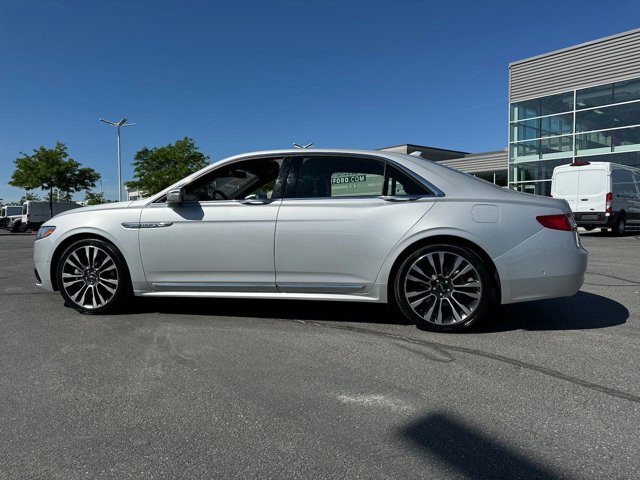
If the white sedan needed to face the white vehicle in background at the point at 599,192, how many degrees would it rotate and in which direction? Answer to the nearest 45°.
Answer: approximately 135° to its right

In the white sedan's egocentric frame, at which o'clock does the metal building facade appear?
The metal building facade is roughly at 4 o'clock from the white sedan.

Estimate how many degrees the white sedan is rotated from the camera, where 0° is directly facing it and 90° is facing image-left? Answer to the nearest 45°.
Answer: approximately 90°

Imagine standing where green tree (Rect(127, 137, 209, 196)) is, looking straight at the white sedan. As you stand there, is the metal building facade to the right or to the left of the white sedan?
left

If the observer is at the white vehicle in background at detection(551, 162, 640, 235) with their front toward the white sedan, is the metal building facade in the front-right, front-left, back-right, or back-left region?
back-right

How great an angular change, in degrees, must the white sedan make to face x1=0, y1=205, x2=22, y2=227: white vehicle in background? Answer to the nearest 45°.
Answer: approximately 45° to its right

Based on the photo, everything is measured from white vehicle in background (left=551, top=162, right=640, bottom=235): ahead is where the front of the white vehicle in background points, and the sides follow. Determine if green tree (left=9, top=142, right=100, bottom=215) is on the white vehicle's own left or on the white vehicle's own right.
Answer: on the white vehicle's own left

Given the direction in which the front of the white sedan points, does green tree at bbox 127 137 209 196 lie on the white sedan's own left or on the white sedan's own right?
on the white sedan's own right

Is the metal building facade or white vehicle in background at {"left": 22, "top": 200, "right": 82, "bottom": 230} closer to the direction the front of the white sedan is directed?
the white vehicle in background

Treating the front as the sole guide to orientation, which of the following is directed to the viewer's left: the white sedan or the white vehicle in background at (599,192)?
the white sedan

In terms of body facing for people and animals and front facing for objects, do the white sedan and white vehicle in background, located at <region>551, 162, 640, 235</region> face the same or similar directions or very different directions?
very different directions

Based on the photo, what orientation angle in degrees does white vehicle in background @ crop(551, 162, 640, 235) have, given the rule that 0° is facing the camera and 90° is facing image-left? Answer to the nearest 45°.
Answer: approximately 225°

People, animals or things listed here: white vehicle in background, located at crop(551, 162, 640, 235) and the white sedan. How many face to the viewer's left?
1
